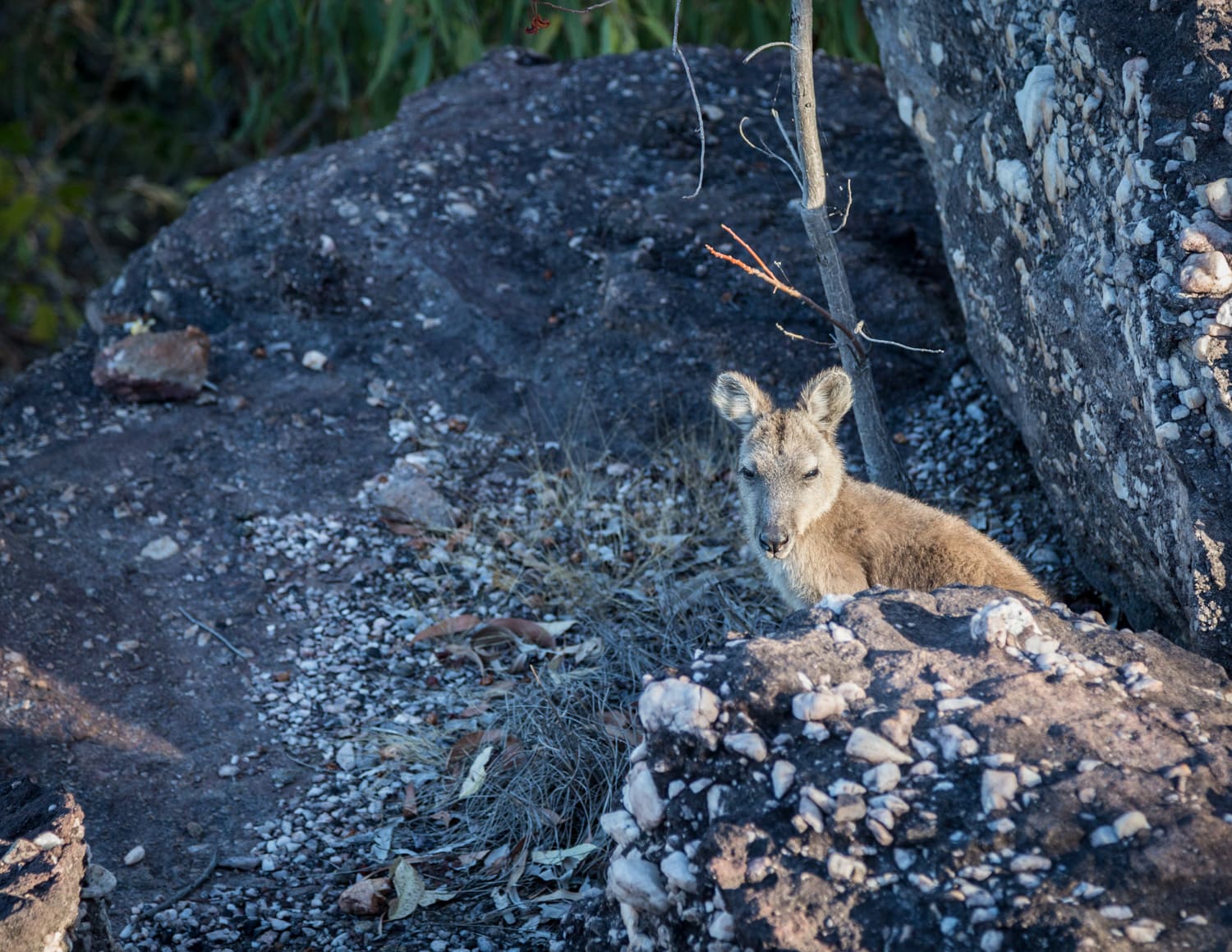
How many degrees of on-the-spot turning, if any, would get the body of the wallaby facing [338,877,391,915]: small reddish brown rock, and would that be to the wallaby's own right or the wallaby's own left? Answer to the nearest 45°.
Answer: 0° — it already faces it

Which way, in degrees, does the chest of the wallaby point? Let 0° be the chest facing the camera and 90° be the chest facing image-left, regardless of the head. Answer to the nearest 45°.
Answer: approximately 45°

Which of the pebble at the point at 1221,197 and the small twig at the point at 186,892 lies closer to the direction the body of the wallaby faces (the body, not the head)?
the small twig
